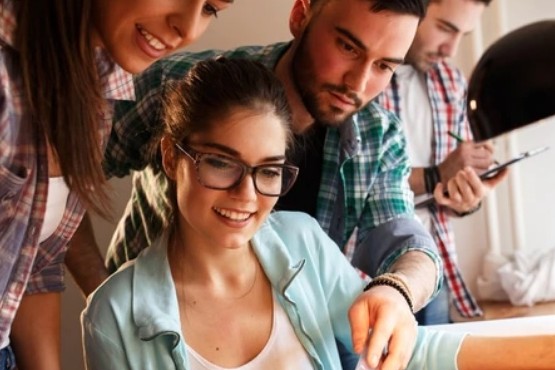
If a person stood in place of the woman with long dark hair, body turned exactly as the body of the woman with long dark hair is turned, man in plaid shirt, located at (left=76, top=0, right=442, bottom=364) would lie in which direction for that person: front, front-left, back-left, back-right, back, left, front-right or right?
left

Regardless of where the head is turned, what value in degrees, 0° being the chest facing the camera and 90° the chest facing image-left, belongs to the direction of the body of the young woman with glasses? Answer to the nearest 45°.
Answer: approximately 315°

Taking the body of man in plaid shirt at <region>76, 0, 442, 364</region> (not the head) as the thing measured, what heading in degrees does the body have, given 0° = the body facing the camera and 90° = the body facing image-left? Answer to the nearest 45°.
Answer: approximately 315°

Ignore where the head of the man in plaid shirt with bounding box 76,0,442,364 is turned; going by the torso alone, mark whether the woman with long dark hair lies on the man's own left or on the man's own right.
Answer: on the man's own right

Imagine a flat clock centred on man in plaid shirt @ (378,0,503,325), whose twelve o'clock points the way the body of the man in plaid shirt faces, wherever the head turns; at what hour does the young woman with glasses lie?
The young woman with glasses is roughly at 2 o'clock from the man in plaid shirt.

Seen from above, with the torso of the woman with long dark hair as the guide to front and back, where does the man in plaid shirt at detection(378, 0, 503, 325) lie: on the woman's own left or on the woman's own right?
on the woman's own left

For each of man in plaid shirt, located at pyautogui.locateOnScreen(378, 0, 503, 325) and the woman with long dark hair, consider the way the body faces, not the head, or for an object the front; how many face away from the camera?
0
